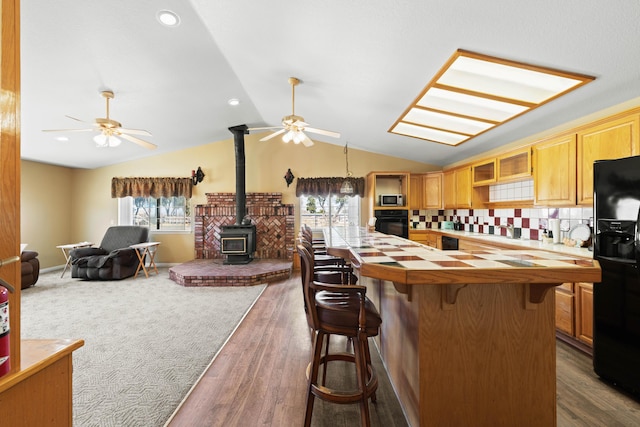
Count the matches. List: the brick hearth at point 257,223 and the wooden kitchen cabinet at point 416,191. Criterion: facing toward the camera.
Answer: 2

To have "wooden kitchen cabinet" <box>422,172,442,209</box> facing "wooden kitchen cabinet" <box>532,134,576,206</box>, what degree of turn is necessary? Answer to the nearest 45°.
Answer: approximately 45° to its left

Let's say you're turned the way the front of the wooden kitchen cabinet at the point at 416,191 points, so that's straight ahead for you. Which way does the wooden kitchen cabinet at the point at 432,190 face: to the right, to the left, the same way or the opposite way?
the same way

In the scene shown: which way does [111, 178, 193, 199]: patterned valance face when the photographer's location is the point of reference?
facing the viewer

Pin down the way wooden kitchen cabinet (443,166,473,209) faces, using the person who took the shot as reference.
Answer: facing the viewer and to the left of the viewer

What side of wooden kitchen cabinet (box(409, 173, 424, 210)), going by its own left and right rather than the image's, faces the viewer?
front

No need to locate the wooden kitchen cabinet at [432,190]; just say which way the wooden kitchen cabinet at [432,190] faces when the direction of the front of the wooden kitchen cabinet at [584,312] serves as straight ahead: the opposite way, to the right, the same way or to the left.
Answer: to the left

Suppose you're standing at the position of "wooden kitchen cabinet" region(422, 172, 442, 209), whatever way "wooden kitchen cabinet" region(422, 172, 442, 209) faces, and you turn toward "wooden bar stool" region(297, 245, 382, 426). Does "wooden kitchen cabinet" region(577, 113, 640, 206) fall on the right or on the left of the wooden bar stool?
left

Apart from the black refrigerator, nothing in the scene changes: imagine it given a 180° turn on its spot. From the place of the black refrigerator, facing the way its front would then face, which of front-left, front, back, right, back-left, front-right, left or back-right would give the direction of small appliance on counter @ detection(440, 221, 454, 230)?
left

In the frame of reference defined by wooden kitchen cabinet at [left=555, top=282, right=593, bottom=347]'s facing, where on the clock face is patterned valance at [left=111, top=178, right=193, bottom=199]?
The patterned valance is roughly at 1 o'clock from the wooden kitchen cabinet.

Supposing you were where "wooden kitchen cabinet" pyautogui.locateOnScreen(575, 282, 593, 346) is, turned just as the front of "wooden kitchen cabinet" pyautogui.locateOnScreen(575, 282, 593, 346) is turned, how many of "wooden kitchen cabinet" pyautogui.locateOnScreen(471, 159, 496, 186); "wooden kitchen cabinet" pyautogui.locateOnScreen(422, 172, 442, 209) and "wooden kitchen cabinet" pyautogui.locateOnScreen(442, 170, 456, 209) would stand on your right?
3

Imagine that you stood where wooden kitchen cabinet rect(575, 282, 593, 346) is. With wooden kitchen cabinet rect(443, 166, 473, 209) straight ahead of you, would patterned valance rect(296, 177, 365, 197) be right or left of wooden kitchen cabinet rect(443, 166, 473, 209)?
left

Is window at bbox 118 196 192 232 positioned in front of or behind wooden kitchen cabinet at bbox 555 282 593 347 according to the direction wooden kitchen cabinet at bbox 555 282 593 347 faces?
in front

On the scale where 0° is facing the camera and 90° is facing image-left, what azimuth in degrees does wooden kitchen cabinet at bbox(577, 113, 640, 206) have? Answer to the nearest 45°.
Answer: approximately 45°

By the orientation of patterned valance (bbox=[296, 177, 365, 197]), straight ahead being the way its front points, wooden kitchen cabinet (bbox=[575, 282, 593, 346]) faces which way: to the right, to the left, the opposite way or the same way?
to the right

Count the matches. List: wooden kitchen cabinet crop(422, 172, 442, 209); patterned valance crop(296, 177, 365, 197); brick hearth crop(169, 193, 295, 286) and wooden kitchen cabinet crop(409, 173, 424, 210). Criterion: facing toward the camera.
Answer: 4

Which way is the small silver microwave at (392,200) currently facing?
toward the camera

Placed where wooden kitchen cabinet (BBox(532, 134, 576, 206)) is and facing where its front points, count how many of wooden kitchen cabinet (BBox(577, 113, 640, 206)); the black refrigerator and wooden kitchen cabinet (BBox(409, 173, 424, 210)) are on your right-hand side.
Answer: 1
